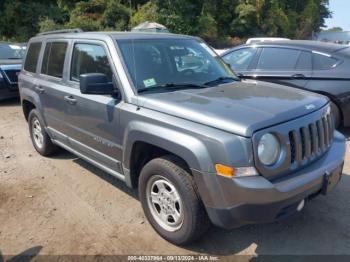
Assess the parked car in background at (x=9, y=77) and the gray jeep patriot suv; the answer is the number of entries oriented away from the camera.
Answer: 0

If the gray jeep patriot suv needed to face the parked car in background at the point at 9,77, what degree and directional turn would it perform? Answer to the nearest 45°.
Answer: approximately 180°

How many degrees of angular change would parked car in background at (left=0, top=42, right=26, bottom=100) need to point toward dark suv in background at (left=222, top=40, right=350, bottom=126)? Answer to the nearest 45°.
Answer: approximately 45° to its left

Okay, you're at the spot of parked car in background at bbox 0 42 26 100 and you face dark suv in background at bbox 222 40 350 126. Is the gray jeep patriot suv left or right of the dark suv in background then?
right

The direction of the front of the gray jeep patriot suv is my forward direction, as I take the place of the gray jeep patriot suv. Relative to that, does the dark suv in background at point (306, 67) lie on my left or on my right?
on my left

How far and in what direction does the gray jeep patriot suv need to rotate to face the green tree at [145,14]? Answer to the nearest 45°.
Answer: approximately 135° to its left

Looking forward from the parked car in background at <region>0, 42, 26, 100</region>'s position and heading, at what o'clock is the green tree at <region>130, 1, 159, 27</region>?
The green tree is roughly at 7 o'clock from the parked car in background.

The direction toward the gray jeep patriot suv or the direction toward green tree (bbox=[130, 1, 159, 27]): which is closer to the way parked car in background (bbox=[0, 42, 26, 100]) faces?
the gray jeep patriot suv

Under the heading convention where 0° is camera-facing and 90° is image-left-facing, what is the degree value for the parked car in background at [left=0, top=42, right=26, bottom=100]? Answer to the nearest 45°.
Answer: approximately 0°

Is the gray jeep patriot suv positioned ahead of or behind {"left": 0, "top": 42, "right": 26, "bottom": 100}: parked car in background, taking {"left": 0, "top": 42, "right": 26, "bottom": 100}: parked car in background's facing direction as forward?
ahead
